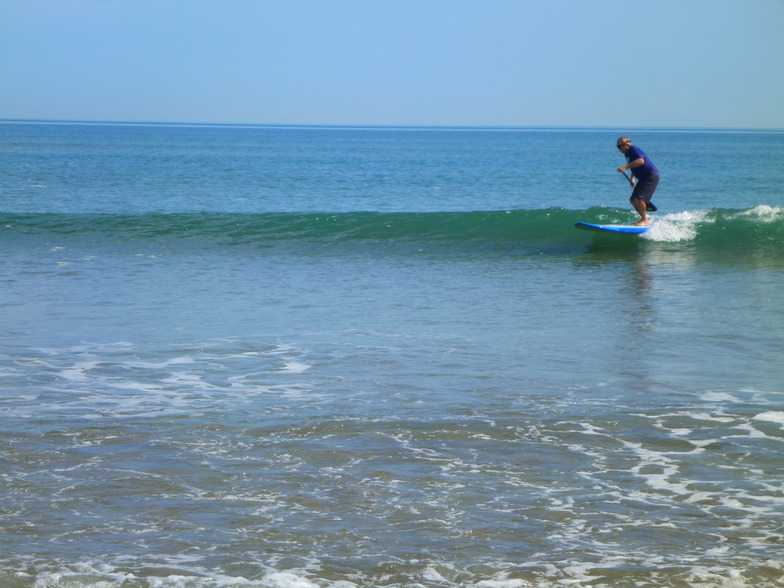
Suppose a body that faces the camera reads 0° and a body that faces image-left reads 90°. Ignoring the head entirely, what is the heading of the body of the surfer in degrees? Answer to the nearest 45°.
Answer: approximately 90°
